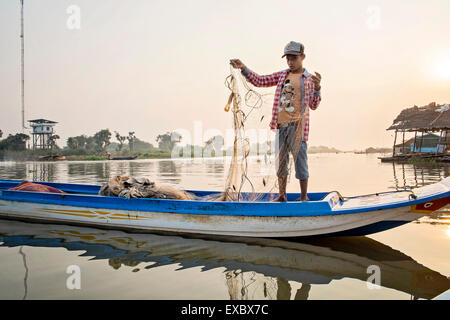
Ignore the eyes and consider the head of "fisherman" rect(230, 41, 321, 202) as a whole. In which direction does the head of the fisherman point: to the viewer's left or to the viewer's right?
to the viewer's left

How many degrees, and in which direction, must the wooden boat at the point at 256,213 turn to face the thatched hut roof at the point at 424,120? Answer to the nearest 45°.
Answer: approximately 45° to its left

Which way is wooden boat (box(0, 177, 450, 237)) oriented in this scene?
to the viewer's right

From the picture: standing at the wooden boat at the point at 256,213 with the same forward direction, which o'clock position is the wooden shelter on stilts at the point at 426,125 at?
The wooden shelter on stilts is roughly at 10 o'clock from the wooden boat.
